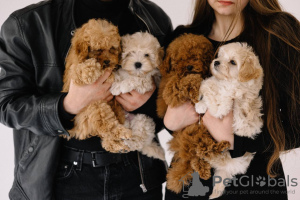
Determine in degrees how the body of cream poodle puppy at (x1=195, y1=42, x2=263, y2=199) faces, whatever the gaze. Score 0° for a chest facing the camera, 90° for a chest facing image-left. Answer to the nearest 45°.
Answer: approximately 45°

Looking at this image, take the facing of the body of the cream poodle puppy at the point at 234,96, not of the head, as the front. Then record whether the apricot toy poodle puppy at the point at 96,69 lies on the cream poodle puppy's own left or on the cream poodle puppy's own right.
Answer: on the cream poodle puppy's own right

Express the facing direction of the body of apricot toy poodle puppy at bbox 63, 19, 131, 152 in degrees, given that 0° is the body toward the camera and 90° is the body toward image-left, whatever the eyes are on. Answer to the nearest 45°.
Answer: approximately 315°

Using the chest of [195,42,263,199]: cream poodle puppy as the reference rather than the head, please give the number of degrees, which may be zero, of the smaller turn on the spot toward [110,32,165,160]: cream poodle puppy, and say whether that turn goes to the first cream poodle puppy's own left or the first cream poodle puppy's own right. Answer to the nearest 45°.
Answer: approximately 45° to the first cream poodle puppy's own right
